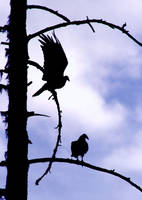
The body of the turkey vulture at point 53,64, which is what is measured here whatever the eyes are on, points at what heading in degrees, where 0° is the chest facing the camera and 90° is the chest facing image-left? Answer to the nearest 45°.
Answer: approximately 270°

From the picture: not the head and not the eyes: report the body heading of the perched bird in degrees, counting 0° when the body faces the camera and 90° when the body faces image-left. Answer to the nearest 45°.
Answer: approximately 270°

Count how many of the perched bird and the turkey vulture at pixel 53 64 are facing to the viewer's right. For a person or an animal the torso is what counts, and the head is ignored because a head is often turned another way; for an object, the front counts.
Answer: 2

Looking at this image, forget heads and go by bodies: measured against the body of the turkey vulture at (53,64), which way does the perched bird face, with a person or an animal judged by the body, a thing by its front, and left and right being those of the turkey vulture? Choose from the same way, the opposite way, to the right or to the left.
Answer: the same way

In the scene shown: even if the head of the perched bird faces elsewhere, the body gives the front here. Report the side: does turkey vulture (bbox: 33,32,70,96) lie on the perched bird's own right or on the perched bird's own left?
on the perched bird's own right
